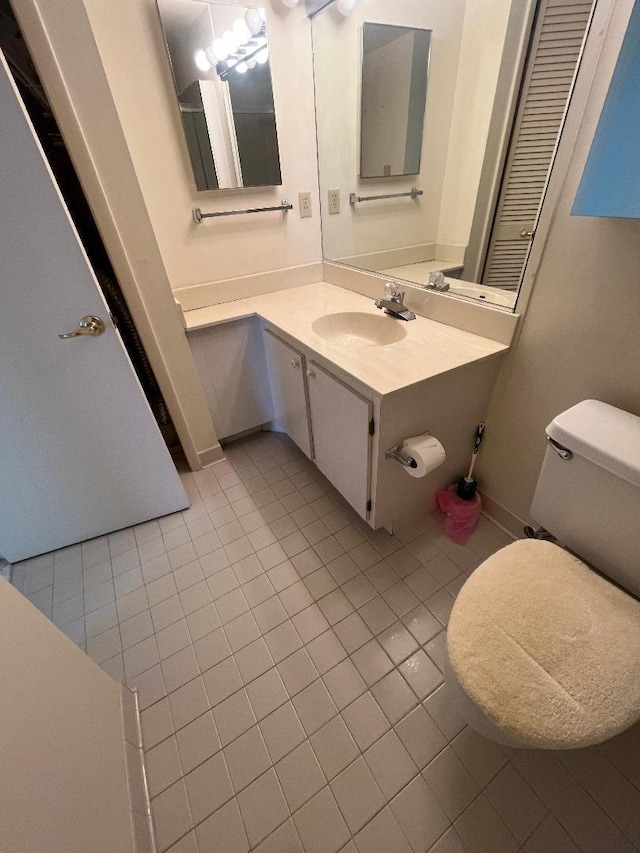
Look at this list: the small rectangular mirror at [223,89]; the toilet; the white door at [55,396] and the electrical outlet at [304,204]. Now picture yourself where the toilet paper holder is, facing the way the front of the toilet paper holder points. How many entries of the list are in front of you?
1

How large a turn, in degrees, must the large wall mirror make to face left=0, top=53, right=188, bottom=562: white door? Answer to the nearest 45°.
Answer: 0° — it already faces it

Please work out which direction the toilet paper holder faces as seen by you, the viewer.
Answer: facing the viewer and to the right of the viewer

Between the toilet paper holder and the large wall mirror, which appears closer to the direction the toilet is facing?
the toilet paper holder

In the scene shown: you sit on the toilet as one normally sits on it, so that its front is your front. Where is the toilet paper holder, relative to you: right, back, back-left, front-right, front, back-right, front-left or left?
front-right

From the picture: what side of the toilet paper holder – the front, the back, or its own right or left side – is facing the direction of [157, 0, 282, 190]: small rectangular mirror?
back

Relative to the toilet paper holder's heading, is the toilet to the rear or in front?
in front

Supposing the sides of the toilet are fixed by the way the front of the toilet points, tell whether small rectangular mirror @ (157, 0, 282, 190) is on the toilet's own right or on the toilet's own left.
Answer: on the toilet's own right

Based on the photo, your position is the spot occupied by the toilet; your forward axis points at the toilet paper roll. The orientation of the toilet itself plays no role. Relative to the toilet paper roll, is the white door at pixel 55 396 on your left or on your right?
left

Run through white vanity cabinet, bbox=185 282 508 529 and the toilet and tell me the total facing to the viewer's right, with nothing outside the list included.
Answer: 0

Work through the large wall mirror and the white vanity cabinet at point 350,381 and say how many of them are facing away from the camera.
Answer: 0

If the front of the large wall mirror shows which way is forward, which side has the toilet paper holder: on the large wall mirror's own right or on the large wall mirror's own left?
on the large wall mirror's own left

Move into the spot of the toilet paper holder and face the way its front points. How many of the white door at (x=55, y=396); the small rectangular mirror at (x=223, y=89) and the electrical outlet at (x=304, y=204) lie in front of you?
0

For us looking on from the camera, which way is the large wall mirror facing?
facing the viewer and to the left of the viewer

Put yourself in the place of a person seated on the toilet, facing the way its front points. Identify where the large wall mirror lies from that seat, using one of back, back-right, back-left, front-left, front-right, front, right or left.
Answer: right

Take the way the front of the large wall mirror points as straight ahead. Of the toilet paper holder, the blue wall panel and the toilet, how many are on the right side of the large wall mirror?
0

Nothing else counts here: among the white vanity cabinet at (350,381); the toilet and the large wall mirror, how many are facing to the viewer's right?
0
